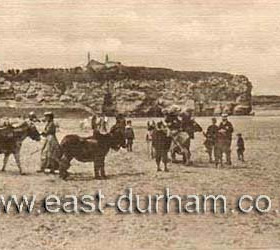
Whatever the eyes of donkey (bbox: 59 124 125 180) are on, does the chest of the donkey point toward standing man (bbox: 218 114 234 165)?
yes

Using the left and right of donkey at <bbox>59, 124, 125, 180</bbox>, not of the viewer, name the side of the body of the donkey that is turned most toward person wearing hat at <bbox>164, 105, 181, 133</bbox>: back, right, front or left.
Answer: front

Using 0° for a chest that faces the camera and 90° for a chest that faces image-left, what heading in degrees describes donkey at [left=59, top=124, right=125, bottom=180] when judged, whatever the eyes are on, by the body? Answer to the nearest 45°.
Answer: approximately 270°

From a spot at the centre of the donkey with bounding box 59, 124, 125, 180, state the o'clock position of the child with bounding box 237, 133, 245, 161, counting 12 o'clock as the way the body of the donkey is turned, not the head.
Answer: The child is roughly at 12 o'clock from the donkey.

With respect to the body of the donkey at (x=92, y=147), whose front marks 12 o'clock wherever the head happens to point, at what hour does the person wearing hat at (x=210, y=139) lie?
The person wearing hat is roughly at 12 o'clock from the donkey.
